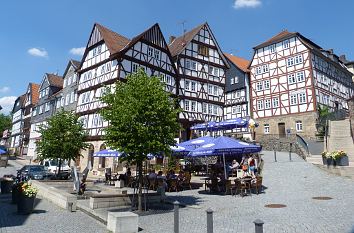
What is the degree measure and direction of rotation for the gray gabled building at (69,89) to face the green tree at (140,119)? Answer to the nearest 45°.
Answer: approximately 45° to its left

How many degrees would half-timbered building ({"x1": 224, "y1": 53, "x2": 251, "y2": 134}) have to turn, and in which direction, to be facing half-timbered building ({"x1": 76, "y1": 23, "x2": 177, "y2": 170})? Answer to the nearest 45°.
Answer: approximately 45° to its right

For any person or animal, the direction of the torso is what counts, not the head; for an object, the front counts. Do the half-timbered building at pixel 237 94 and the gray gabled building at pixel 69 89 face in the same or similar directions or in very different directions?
same or similar directions

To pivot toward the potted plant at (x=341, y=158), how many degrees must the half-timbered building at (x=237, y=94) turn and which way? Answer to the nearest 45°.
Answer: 0° — it already faces it

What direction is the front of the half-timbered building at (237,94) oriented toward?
toward the camera

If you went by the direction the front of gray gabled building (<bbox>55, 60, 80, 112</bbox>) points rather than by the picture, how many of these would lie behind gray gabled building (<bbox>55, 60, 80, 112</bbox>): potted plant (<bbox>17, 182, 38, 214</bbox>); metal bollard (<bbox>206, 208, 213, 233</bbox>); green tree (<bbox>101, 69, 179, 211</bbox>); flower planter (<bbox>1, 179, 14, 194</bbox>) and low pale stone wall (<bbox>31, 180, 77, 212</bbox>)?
0

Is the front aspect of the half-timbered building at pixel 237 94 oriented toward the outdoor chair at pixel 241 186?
yes

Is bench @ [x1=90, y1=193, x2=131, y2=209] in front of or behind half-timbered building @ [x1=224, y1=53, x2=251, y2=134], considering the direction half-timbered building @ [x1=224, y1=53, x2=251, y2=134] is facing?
in front

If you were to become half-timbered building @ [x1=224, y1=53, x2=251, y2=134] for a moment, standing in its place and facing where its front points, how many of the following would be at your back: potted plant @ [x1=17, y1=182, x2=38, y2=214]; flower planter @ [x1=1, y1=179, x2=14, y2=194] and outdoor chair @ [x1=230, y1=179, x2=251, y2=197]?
0

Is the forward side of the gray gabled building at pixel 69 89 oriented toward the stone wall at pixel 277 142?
no

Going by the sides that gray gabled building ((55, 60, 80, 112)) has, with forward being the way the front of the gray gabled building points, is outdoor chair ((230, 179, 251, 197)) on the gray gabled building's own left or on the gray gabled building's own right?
on the gray gabled building's own left

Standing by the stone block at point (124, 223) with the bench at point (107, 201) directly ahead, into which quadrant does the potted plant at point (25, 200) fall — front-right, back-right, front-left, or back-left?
front-left

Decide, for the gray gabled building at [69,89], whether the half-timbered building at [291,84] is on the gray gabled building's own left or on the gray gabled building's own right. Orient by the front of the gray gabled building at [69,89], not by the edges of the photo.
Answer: on the gray gabled building's own left
